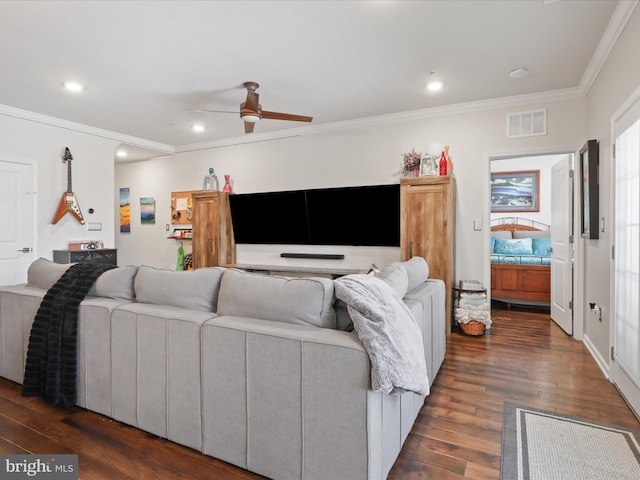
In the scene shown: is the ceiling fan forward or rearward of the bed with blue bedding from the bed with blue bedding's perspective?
forward

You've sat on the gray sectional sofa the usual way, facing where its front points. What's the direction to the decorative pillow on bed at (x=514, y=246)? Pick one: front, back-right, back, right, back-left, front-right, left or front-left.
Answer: front

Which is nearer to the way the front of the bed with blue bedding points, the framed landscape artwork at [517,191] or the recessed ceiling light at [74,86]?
the recessed ceiling light

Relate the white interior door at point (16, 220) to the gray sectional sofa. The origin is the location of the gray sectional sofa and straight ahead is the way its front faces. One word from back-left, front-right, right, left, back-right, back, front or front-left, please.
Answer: left

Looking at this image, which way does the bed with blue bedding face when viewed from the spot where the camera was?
facing the viewer

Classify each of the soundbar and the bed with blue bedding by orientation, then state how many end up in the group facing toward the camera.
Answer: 2

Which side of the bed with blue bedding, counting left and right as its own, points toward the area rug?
front

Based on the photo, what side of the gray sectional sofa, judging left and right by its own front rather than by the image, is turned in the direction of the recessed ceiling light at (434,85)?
front

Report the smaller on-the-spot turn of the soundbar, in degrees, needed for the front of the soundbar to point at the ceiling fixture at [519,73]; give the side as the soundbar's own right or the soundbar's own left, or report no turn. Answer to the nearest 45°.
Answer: approximately 45° to the soundbar's own left

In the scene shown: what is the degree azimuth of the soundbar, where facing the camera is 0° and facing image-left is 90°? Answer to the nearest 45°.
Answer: approximately 0°

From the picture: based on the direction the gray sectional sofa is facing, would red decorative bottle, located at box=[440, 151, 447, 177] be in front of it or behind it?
in front

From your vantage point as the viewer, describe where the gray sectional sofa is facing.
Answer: facing away from the viewer and to the right of the viewer

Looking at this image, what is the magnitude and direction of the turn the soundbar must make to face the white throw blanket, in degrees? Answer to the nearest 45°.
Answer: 0° — it already faces it

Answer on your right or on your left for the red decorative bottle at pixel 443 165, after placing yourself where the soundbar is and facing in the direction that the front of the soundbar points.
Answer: on your left

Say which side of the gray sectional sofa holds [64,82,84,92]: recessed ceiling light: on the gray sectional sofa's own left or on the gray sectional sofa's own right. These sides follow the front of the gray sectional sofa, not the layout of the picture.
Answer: on the gray sectional sofa's own left

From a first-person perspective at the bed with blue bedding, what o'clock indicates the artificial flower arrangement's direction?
The artificial flower arrangement is roughly at 1 o'clock from the bed with blue bedding.
